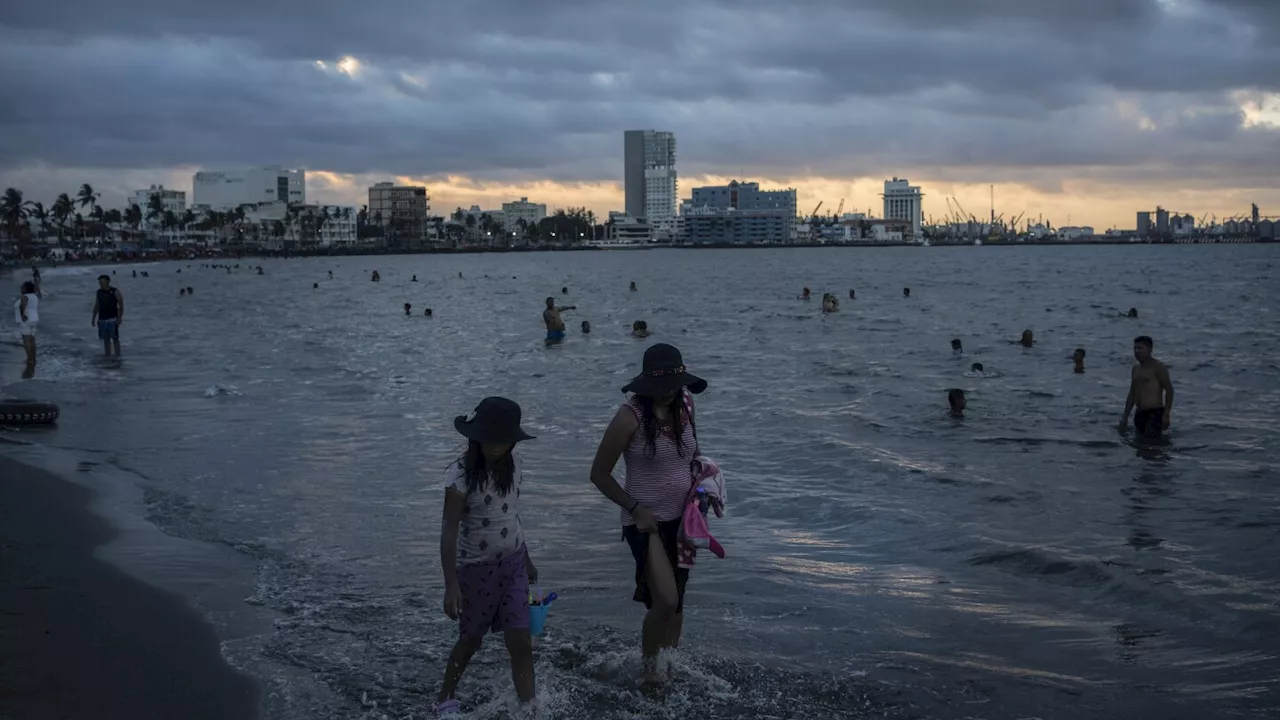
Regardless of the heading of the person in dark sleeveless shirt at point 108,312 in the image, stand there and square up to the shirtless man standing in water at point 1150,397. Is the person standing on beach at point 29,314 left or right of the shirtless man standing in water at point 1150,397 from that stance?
right

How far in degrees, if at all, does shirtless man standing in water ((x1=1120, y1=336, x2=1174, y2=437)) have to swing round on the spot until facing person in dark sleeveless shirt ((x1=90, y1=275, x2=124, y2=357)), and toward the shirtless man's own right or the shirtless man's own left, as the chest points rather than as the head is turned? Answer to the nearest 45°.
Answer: approximately 45° to the shirtless man's own right

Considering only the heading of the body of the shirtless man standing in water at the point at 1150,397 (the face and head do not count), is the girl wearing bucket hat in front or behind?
in front

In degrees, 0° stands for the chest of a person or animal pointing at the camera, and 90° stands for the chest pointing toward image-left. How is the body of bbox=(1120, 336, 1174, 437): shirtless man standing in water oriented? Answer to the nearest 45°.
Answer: approximately 45°
